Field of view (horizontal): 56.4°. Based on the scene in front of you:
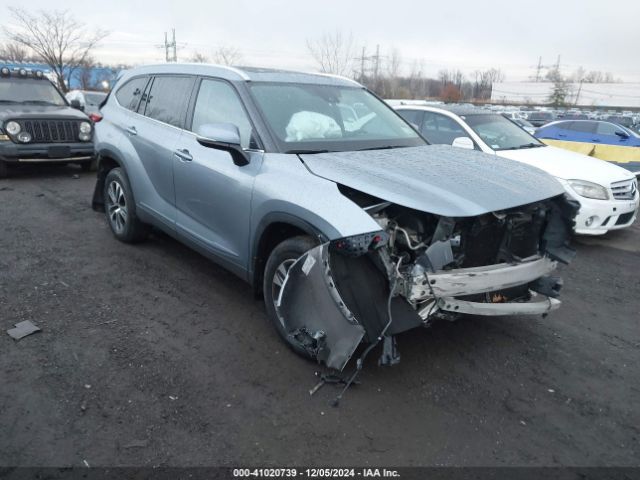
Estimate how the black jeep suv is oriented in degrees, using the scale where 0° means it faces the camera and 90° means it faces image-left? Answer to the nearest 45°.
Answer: approximately 315°

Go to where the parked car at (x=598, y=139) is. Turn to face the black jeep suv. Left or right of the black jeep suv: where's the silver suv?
left

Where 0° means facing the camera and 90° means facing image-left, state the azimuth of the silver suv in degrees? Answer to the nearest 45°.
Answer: approximately 315°

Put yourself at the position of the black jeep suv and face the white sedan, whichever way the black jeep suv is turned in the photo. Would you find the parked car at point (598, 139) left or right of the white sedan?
left

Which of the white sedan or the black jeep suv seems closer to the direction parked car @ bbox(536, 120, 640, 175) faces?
the white sedan

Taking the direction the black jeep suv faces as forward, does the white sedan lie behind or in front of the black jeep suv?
in front

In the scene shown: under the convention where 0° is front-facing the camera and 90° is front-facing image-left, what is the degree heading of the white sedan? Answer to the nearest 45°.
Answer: approximately 315°

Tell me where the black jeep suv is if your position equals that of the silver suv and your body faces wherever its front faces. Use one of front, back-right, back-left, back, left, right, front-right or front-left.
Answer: back

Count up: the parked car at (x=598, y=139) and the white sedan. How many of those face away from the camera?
0

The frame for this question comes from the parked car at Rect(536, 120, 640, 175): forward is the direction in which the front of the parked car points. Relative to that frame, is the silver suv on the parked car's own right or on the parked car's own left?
on the parked car's own right

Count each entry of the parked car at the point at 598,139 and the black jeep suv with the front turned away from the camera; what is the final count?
0
